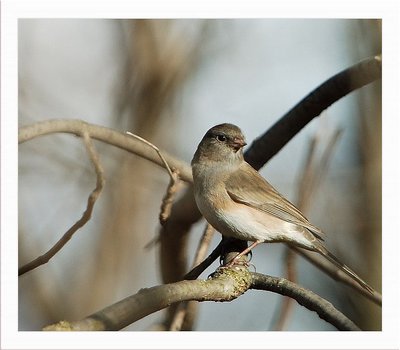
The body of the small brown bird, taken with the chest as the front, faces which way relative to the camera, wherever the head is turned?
to the viewer's left
